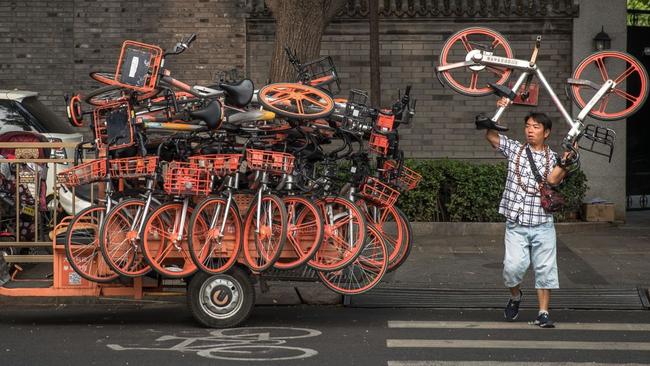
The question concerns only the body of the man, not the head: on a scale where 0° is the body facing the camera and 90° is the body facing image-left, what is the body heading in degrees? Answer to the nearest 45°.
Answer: approximately 0°

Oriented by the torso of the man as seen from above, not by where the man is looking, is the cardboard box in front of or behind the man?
behind

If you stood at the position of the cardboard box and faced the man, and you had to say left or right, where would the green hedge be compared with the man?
right

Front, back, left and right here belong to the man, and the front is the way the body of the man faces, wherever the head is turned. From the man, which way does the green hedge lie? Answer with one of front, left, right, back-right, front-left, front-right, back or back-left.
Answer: back
